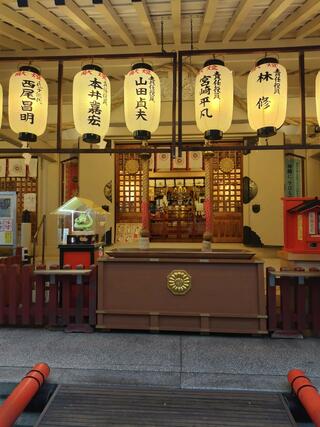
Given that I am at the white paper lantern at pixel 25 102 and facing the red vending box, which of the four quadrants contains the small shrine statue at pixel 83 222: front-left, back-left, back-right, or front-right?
front-left

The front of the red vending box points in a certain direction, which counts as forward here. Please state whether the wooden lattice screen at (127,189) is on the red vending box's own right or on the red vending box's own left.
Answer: on the red vending box's own right

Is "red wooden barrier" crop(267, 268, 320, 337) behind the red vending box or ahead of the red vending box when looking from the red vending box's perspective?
ahead

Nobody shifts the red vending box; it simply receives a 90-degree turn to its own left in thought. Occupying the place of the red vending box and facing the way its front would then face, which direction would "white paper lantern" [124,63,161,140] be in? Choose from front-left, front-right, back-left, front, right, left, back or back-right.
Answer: back-right

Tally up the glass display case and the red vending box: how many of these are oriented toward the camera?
2

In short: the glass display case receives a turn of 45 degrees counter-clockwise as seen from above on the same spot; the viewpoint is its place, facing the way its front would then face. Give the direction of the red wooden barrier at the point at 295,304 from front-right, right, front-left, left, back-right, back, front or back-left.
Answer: front

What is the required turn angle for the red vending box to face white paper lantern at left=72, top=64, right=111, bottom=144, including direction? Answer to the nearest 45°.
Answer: approximately 45° to its right

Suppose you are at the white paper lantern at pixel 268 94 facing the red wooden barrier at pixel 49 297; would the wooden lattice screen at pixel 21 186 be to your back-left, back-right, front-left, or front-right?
front-right

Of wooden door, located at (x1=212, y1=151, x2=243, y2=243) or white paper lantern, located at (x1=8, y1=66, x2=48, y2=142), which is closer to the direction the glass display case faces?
the white paper lantern

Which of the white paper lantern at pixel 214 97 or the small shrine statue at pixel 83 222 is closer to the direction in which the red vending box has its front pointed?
the white paper lantern

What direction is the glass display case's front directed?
toward the camera

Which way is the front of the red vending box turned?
toward the camera
